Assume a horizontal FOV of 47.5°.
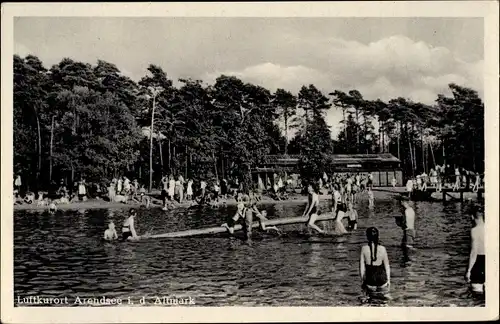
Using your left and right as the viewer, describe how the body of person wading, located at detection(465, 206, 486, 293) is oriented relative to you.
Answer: facing away from the viewer and to the left of the viewer

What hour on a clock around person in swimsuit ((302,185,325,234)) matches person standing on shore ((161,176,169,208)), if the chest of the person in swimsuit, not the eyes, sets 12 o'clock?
The person standing on shore is roughly at 2 o'clock from the person in swimsuit.

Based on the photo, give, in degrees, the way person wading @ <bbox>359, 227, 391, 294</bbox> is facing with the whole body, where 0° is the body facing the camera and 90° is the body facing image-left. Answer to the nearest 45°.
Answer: approximately 180°

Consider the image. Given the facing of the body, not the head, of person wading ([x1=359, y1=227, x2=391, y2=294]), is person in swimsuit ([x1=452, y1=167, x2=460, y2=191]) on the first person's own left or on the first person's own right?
on the first person's own right
